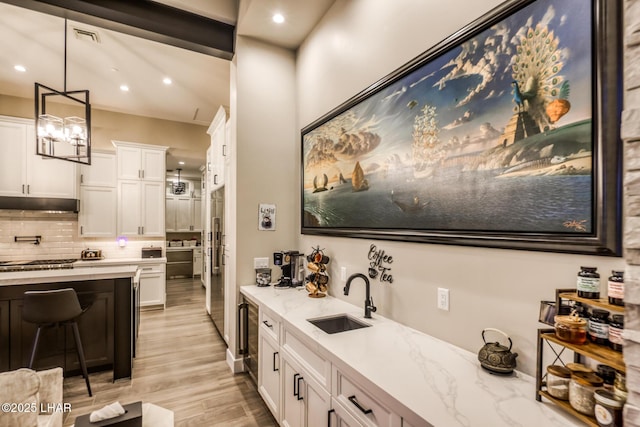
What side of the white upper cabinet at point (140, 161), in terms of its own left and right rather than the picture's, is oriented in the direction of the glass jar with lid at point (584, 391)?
front

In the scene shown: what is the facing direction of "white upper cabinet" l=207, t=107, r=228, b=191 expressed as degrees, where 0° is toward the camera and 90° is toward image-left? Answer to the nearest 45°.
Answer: approximately 90°

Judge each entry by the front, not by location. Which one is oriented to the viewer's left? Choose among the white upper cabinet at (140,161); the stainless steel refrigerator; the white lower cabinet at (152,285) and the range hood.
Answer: the stainless steel refrigerator

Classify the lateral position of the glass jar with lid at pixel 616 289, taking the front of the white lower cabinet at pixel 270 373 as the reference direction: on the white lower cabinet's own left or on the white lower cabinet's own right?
on the white lower cabinet's own left

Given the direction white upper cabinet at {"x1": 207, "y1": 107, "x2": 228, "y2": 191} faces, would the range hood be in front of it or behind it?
in front

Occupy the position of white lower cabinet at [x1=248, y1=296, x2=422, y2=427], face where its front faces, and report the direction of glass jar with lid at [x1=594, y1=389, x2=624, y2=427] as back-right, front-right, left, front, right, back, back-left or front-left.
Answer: left

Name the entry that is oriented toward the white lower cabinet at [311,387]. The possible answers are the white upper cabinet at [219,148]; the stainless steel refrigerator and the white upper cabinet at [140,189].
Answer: the white upper cabinet at [140,189]

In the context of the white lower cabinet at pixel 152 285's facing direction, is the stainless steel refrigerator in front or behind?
in front

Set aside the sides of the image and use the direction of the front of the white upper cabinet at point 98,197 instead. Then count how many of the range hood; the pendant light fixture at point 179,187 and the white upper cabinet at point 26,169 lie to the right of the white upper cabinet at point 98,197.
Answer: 2

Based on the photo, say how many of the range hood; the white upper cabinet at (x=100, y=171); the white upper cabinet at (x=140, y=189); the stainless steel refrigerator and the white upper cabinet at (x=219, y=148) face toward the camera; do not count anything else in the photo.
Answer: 3

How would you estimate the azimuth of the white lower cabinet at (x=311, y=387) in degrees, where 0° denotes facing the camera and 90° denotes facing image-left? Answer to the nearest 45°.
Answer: approximately 45°

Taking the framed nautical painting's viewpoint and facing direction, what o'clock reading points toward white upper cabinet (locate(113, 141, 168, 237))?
The white upper cabinet is roughly at 2 o'clock from the framed nautical painting.

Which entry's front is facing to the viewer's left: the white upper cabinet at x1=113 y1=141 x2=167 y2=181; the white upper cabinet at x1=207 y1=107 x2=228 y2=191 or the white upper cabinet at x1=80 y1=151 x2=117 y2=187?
the white upper cabinet at x1=207 y1=107 x2=228 y2=191

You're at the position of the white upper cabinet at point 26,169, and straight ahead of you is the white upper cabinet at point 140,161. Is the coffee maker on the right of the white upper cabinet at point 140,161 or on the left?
right

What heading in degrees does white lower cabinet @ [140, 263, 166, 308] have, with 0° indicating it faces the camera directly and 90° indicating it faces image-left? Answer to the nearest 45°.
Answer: approximately 0°

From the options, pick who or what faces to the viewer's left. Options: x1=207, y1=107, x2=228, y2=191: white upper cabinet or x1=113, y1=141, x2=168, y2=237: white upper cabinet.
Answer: x1=207, y1=107, x2=228, y2=191: white upper cabinet

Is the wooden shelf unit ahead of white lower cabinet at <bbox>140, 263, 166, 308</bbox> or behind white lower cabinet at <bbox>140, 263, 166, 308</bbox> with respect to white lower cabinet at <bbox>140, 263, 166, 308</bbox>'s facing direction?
ahead

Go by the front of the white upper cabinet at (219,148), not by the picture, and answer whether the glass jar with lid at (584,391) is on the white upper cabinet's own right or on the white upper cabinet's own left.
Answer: on the white upper cabinet's own left
